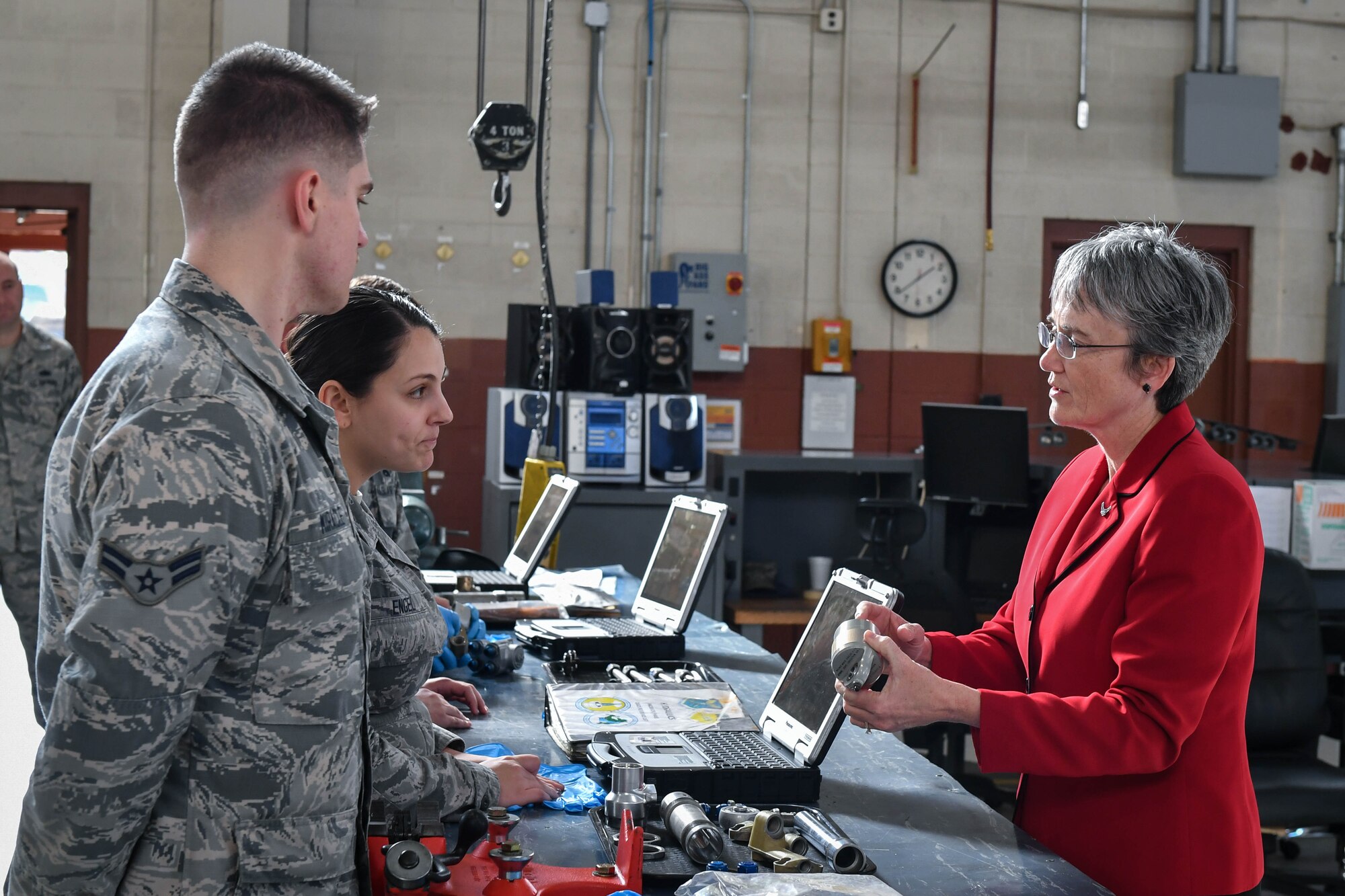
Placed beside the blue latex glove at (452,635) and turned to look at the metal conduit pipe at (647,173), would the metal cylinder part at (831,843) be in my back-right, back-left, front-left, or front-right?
back-right

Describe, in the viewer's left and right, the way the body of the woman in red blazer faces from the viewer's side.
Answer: facing to the left of the viewer

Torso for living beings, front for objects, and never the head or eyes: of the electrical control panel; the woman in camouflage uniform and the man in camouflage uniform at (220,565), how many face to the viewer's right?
2

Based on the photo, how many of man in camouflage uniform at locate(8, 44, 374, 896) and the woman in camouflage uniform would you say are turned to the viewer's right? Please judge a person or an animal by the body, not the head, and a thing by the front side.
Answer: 2

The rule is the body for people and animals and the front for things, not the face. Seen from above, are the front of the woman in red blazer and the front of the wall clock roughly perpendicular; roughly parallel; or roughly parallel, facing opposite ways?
roughly perpendicular

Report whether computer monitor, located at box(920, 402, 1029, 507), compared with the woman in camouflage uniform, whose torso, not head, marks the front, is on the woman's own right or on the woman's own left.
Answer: on the woman's own left

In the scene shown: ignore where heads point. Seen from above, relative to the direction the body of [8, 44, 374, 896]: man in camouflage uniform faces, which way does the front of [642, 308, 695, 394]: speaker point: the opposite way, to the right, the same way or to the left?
to the right

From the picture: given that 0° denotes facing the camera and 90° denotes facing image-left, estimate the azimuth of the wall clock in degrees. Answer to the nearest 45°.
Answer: approximately 0°

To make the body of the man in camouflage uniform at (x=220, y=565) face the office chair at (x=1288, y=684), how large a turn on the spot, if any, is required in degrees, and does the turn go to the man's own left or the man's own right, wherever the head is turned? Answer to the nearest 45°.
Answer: approximately 45° to the man's own left

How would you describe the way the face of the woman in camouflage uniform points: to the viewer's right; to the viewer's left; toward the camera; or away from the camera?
to the viewer's right

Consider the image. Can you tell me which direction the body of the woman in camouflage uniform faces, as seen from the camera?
to the viewer's right

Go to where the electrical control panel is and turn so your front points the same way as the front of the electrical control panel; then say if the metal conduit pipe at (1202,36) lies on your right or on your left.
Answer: on your left
